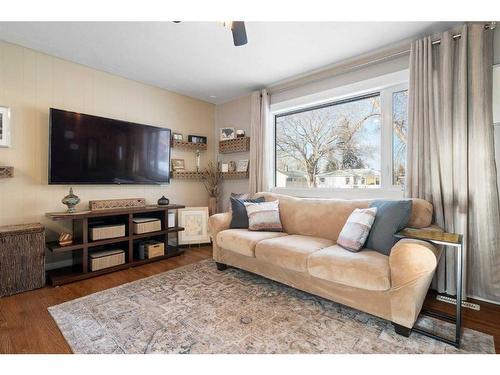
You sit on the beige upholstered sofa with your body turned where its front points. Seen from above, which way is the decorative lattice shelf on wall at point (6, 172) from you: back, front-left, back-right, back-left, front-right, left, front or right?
front-right

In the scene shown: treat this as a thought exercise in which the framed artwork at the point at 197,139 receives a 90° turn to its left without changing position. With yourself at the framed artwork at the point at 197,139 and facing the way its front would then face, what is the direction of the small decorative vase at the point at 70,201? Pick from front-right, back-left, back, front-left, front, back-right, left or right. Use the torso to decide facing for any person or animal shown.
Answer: back

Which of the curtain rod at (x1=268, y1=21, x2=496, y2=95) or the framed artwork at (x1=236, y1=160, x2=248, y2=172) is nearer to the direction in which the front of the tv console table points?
the curtain rod

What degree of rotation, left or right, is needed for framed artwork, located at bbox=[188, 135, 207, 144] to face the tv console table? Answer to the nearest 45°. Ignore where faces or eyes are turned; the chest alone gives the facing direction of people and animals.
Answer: approximately 90° to its right

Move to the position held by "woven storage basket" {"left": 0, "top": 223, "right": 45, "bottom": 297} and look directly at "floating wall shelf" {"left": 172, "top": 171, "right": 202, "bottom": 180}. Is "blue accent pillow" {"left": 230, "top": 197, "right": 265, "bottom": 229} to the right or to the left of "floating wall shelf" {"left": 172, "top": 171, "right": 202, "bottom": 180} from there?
right

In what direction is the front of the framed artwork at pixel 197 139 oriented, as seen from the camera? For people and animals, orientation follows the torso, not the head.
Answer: facing the viewer and to the right of the viewer

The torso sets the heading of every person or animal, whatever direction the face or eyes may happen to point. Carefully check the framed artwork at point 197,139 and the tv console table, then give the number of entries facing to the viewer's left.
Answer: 0

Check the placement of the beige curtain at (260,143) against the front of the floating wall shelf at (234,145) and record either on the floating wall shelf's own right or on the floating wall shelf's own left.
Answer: on the floating wall shelf's own left

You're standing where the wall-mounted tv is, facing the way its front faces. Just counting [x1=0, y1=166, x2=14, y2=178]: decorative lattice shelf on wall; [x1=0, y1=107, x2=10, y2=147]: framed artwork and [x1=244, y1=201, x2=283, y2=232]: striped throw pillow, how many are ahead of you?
1

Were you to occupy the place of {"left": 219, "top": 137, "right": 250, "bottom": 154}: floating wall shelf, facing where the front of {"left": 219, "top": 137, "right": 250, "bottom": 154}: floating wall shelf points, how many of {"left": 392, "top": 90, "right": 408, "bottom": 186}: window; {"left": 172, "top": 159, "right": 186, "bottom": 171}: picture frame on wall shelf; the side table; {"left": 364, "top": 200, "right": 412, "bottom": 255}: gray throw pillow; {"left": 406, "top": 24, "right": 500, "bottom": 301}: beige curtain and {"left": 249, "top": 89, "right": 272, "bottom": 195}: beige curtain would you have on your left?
5
